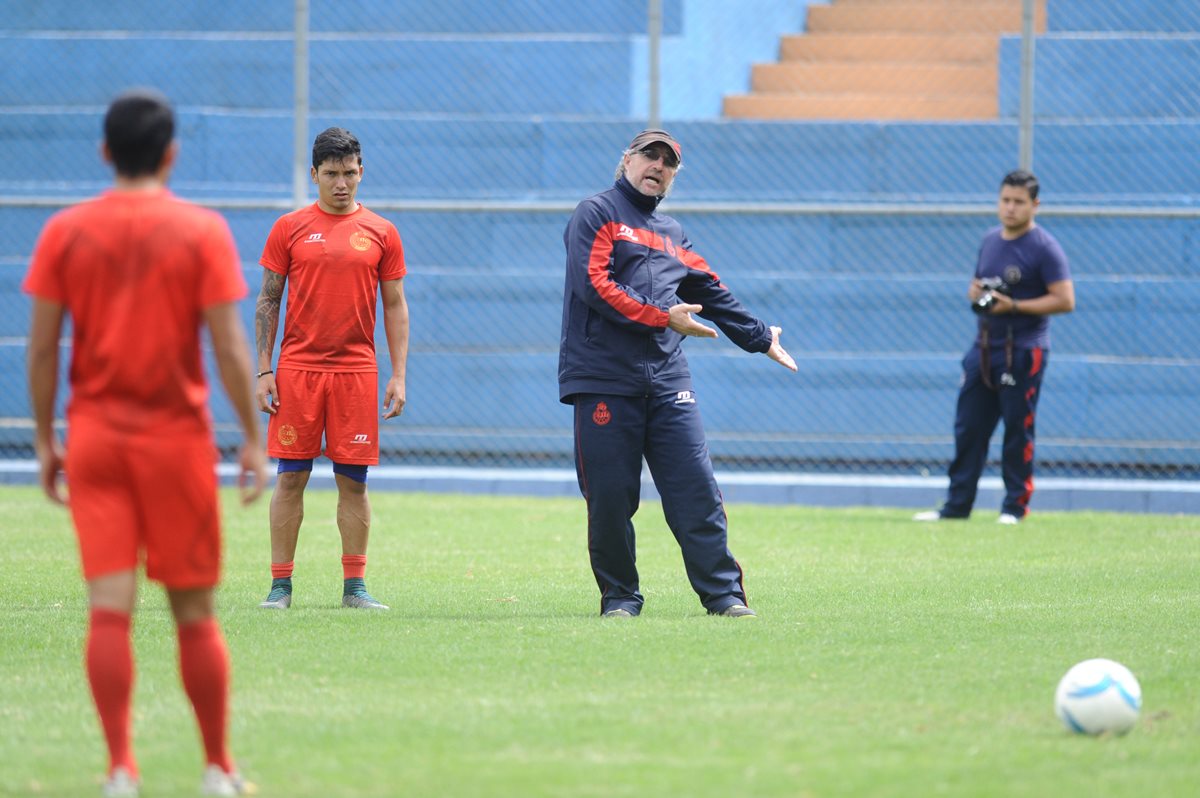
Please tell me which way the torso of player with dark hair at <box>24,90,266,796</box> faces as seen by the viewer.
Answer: away from the camera

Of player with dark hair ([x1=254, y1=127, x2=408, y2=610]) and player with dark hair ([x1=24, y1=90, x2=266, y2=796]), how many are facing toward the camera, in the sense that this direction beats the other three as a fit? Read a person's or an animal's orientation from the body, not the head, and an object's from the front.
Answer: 1

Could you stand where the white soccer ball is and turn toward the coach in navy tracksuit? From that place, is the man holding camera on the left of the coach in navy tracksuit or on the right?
right

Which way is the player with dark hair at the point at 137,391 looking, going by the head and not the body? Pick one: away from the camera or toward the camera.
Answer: away from the camera

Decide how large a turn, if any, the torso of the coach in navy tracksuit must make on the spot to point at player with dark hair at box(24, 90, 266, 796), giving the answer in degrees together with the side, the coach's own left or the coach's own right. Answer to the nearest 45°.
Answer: approximately 45° to the coach's own right

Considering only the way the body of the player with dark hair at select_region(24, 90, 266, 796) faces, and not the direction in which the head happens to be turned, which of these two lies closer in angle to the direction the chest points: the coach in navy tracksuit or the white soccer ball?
the coach in navy tracksuit

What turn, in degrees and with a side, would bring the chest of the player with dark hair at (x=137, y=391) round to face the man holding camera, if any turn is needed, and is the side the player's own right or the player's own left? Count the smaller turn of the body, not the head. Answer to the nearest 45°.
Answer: approximately 45° to the player's own right

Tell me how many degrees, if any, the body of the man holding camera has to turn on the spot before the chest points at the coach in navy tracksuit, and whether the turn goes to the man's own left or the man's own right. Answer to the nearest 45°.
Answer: approximately 45° to the man's own left

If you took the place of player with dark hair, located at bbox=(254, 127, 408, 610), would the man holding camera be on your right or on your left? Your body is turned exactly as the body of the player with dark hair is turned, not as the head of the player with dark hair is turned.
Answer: on your left
